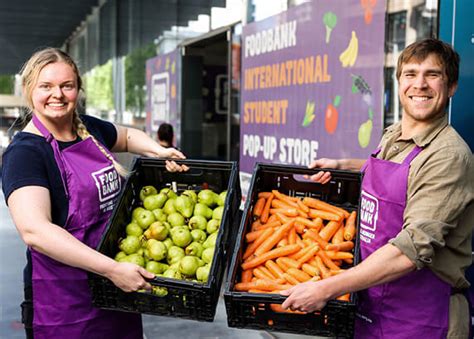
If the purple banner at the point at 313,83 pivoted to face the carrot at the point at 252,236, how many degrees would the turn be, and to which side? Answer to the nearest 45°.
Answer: approximately 45° to its left

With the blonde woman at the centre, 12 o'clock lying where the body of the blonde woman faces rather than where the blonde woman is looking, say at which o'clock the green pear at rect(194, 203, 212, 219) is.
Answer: The green pear is roughly at 10 o'clock from the blonde woman.

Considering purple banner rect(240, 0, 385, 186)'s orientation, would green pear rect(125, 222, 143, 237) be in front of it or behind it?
in front

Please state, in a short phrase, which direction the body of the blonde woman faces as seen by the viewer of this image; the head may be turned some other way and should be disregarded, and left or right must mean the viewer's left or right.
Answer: facing the viewer and to the right of the viewer

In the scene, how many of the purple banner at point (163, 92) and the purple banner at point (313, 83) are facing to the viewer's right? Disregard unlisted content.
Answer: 0

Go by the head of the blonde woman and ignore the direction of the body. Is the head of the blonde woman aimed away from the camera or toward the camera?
toward the camera

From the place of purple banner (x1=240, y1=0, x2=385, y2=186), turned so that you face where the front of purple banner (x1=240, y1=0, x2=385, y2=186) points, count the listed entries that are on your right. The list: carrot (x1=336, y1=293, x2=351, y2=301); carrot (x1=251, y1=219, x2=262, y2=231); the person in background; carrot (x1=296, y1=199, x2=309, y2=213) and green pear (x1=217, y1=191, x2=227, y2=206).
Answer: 1

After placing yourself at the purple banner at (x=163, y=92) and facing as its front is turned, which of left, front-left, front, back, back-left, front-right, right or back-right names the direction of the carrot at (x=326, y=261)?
front-left

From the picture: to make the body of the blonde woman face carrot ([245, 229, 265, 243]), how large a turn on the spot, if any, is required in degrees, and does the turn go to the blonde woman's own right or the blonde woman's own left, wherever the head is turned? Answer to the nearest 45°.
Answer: approximately 45° to the blonde woman's own left

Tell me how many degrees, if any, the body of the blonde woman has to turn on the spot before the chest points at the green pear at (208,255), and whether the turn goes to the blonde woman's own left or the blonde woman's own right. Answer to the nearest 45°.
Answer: approximately 45° to the blonde woman's own left

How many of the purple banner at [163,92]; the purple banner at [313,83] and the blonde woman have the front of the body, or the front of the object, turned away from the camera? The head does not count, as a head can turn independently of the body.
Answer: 0

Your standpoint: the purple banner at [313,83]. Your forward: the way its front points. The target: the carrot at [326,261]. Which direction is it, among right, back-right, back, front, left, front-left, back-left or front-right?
front-left

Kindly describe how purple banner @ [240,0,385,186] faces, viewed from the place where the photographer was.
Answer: facing the viewer and to the left of the viewer
